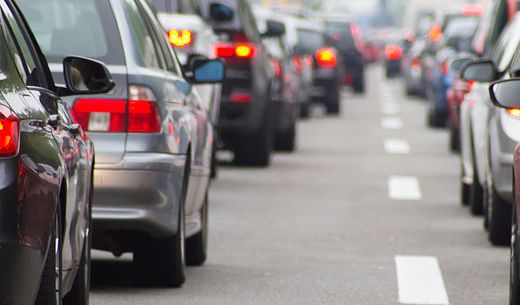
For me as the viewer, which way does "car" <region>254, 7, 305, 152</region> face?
facing away from the viewer

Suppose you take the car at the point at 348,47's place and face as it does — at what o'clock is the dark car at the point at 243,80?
The dark car is roughly at 6 o'clock from the car.

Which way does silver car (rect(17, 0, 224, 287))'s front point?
away from the camera

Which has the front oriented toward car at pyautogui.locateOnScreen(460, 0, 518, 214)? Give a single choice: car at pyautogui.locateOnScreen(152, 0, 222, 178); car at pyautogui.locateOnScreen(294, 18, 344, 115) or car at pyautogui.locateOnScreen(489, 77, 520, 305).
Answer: car at pyautogui.locateOnScreen(489, 77, 520, 305)

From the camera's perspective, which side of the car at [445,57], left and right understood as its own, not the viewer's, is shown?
back

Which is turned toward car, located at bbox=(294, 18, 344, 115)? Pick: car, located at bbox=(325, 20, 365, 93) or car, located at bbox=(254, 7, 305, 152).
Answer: car, located at bbox=(254, 7, 305, 152)

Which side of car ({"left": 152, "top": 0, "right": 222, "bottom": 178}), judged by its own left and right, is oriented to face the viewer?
back

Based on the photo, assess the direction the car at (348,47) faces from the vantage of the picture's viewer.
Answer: facing away from the viewer

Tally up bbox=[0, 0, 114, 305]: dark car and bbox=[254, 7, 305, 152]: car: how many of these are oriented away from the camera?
2

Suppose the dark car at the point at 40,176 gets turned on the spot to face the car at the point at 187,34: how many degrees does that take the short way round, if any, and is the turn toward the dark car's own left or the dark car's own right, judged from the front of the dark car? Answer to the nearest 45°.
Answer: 0° — it already faces it
